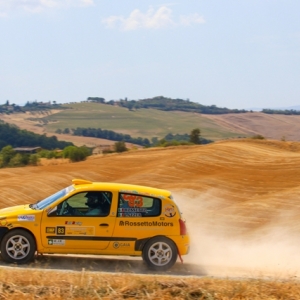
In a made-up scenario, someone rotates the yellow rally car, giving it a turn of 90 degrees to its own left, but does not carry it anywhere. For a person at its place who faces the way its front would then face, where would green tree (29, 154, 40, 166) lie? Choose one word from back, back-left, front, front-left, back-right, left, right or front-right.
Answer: back

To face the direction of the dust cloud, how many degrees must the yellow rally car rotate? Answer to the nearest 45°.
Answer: approximately 135° to its right

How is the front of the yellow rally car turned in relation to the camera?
facing to the left of the viewer
